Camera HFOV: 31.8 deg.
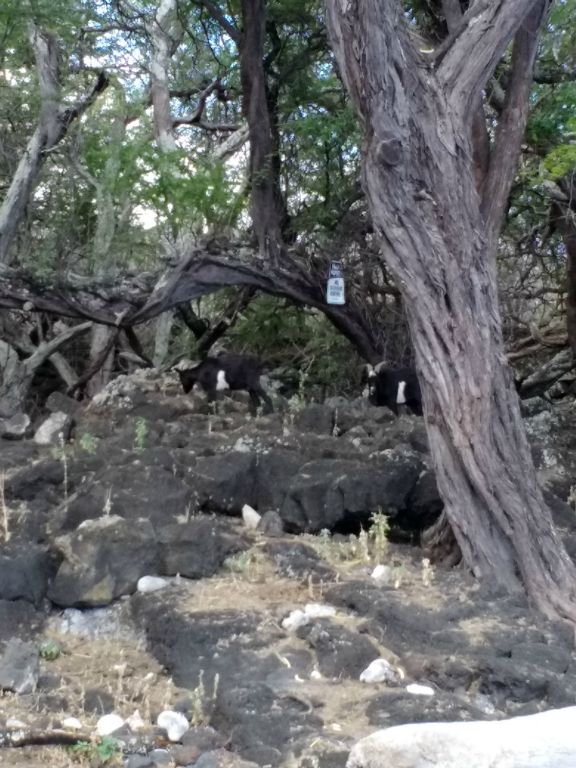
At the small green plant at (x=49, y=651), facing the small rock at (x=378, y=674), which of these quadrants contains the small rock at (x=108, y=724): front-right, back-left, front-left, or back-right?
front-right

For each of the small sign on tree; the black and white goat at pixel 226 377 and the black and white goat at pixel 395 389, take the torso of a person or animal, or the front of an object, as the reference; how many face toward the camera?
1

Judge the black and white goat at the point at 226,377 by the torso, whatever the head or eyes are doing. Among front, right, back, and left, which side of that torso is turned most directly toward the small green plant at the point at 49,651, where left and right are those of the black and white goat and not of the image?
left

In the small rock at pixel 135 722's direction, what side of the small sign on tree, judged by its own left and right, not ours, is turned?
front

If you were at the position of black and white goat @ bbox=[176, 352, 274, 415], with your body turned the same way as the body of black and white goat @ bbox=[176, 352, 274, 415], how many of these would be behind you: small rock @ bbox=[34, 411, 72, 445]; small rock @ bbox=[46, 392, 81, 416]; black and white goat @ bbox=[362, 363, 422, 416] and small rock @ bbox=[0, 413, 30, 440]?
1

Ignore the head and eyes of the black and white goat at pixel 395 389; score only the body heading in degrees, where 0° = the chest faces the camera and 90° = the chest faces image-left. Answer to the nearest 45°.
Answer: approximately 90°

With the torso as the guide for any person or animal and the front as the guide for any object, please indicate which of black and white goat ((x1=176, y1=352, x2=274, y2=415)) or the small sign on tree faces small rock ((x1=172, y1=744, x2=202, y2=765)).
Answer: the small sign on tree

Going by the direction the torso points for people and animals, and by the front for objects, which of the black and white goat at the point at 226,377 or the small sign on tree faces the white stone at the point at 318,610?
the small sign on tree

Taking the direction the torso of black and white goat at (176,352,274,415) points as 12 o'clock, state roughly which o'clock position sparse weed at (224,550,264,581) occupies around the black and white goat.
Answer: The sparse weed is roughly at 9 o'clock from the black and white goat.

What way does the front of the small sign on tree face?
toward the camera

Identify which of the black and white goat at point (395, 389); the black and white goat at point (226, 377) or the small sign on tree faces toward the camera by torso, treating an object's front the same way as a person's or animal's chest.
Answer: the small sign on tree

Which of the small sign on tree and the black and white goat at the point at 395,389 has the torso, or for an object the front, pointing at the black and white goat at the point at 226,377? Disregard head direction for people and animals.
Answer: the black and white goat at the point at 395,389

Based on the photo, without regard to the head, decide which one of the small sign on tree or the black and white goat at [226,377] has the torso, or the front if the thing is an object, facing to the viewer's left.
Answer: the black and white goat

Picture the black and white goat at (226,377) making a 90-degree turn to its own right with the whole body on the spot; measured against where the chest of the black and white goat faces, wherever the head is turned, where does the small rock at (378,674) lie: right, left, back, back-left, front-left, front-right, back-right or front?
back

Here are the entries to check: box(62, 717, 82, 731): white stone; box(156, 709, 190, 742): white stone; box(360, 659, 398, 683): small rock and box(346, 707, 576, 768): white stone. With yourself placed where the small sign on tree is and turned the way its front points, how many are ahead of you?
4

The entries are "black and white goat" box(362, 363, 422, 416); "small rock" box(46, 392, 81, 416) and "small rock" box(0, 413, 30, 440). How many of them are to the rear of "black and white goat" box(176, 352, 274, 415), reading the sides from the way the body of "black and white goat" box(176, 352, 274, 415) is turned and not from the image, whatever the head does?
1

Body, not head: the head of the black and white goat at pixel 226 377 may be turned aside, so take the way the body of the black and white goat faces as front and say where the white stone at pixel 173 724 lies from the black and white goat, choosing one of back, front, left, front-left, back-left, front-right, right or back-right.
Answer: left

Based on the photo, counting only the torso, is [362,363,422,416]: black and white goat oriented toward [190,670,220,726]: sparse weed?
no

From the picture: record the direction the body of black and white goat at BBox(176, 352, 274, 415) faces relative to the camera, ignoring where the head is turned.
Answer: to the viewer's left

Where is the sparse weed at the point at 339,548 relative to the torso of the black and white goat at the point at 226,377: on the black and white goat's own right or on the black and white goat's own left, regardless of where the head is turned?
on the black and white goat's own left

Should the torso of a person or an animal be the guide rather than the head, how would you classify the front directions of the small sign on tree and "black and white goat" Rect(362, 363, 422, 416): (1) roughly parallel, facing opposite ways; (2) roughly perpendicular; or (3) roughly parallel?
roughly perpendicular
